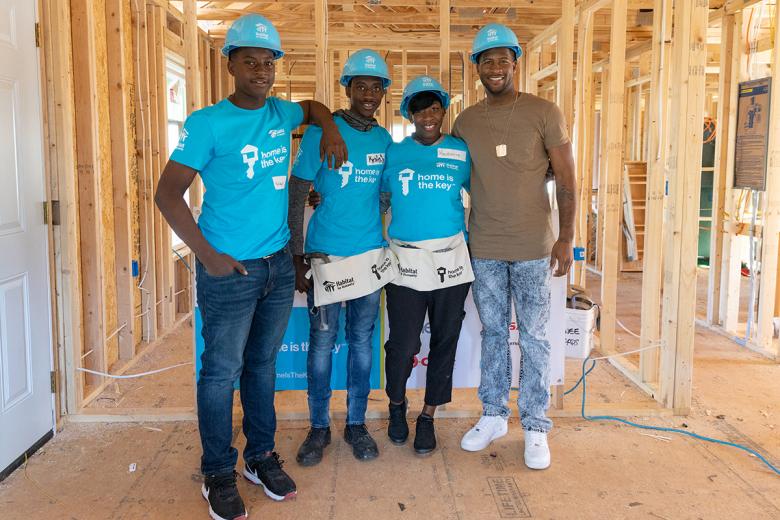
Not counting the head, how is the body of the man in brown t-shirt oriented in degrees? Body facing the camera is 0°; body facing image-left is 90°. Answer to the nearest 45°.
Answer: approximately 0°

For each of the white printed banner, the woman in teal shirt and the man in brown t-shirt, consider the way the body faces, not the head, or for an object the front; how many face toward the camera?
3

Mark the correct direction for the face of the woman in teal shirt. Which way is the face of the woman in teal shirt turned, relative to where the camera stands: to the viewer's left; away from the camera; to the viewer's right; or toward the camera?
toward the camera

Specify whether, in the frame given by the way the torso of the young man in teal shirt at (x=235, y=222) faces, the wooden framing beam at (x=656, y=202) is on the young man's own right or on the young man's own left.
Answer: on the young man's own left

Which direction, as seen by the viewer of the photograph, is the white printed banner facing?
facing the viewer

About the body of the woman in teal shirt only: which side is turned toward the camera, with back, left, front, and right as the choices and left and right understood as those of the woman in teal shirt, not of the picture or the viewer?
front

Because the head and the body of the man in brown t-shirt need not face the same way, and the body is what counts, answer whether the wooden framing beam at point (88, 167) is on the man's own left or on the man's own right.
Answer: on the man's own right

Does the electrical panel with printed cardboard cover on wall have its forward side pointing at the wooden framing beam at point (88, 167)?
yes

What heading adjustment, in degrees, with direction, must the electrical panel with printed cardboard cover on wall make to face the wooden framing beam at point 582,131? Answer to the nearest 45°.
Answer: approximately 45° to its right

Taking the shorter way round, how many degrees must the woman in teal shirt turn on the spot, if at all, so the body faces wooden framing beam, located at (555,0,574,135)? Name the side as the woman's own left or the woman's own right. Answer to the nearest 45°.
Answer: approximately 135° to the woman's own left

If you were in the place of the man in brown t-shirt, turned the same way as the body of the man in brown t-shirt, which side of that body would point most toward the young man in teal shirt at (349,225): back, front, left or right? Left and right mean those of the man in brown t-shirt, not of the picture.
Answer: right

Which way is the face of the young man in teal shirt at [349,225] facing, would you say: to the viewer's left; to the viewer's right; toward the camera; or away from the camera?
toward the camera

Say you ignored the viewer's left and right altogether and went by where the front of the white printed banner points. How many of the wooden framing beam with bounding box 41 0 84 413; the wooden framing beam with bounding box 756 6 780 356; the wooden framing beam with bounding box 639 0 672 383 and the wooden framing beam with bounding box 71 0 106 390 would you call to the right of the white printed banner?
2

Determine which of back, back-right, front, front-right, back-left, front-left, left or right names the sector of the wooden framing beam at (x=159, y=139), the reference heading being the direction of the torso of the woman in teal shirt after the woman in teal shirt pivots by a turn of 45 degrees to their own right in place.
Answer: right

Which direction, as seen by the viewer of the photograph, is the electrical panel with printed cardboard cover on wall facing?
facing the viewer and to the left of the viewer

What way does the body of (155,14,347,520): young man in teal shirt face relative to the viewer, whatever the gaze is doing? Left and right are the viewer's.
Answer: facing the viewer and to the right of the viewer

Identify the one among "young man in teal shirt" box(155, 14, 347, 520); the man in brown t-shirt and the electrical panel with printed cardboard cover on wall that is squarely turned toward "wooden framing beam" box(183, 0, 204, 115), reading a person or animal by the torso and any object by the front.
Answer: the electrical panel with printed cardboard cover on wall

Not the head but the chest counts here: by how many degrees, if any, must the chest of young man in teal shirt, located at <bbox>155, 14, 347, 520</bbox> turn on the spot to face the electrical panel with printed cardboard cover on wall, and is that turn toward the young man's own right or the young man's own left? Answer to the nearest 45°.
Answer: approximately 90° to the young man's own left
